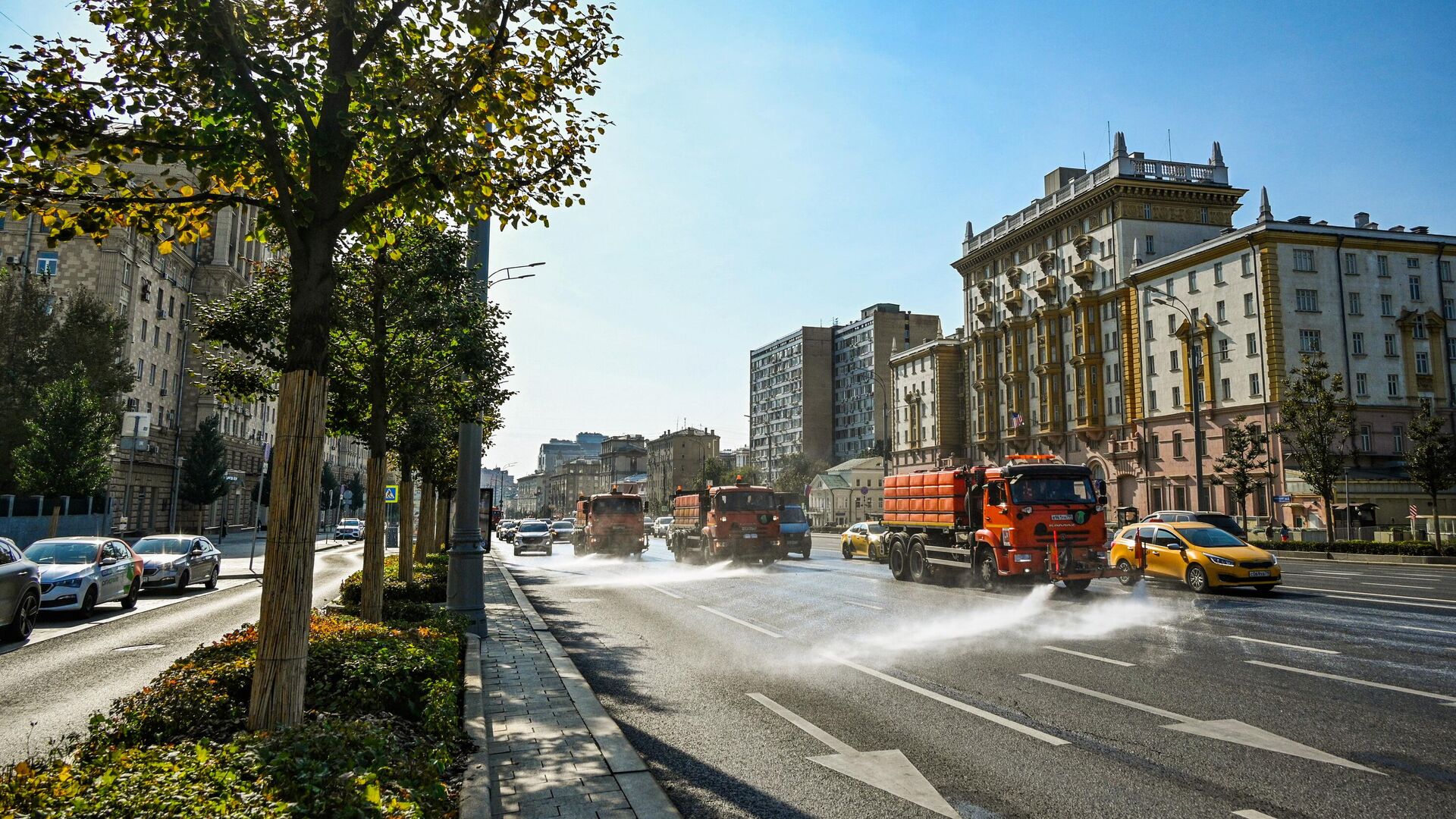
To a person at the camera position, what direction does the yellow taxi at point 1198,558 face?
facing the viewer and to the right of the viewer

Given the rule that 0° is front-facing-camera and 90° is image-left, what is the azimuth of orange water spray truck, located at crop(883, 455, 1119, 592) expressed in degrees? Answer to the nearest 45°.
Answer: approximately 315°

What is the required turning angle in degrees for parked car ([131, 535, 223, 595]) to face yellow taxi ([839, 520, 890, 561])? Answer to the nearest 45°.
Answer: approximately 135° to its left

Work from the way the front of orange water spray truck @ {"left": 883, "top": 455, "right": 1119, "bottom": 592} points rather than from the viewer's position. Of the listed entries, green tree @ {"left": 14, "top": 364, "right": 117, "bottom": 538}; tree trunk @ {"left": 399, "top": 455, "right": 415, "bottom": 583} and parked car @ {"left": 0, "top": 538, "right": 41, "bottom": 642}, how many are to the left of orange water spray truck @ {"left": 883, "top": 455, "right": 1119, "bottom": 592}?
0

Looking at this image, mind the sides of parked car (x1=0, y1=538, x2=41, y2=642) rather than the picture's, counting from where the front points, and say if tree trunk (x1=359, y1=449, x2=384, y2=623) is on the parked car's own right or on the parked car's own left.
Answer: on the parked car's own left

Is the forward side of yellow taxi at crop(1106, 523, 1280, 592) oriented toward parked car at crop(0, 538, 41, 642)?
no

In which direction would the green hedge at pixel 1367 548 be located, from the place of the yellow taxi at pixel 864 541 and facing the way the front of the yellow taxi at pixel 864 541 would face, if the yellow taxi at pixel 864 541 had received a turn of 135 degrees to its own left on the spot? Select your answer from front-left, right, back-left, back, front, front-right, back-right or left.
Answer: right

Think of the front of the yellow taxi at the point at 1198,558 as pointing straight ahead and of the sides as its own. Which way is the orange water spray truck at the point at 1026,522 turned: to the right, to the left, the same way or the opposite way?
the same way

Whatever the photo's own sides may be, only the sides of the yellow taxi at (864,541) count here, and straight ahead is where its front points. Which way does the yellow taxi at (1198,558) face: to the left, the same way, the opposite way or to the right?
the same way

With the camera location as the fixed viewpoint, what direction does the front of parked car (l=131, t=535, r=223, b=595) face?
facing the viewer and to the left of the viewer

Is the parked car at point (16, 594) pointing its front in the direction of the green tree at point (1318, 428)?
no

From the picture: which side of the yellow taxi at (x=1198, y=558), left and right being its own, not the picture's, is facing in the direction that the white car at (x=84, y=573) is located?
right

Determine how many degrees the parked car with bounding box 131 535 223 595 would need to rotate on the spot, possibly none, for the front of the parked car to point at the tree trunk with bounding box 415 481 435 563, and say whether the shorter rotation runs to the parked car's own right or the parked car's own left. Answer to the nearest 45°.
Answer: approximately 135° to the parked car's own left

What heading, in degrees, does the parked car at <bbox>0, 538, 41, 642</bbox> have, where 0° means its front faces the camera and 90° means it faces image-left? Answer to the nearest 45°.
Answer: approximately 45°

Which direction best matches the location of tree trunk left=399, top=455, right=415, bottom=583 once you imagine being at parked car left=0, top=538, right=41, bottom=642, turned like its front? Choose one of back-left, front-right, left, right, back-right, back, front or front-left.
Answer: back-left

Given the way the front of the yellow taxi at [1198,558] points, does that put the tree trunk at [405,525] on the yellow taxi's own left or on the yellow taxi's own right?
on the yellow taxi's own right

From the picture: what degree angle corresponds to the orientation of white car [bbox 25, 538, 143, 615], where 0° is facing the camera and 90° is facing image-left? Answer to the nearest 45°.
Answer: approximately 45°

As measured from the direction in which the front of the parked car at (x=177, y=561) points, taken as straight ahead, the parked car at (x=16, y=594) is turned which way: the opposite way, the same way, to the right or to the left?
the same way

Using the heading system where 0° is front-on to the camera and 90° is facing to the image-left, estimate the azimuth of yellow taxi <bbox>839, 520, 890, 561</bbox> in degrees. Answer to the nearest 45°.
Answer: approximately 315°

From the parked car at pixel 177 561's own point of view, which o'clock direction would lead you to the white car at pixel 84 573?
The white car is roughly at 11 o'clock from the parked car.

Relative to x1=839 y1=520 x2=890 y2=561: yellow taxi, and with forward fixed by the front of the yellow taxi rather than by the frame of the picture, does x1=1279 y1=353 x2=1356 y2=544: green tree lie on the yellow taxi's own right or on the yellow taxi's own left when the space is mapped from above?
on the yellow taxi's own left

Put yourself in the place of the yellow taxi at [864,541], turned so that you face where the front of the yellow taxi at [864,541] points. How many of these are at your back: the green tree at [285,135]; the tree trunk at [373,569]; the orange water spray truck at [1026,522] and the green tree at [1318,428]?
0
